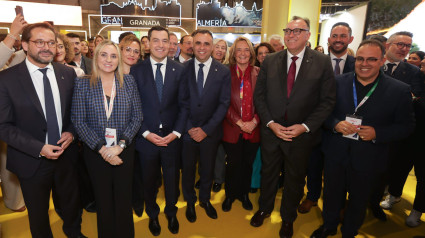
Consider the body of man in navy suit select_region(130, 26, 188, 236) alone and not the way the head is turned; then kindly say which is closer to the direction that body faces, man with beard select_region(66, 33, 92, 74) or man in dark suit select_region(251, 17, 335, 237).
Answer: the man in dark suit

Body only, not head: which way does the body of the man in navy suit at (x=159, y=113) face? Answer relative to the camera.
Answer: toward the camera

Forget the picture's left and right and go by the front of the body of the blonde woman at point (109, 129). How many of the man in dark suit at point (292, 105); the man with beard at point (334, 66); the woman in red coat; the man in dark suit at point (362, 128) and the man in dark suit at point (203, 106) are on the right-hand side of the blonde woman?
0

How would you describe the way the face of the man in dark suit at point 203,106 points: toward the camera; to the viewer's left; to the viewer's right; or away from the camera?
toward the camera

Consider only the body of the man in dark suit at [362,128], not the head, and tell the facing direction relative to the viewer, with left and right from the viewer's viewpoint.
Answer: facing the viewer and to the left of the viewer

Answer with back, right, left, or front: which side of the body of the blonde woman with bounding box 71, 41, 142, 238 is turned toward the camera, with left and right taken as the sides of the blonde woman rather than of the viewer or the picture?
front

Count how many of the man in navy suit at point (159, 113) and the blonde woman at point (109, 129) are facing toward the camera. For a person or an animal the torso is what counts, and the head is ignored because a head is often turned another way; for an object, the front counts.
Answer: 2

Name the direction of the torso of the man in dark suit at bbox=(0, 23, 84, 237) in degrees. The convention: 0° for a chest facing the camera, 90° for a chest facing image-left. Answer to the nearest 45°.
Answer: approximately 315°

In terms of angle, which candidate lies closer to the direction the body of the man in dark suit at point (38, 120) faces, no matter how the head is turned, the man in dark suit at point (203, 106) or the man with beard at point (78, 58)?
the man in dark suit

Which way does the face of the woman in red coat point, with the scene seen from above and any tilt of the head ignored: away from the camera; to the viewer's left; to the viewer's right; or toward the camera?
toward the camera

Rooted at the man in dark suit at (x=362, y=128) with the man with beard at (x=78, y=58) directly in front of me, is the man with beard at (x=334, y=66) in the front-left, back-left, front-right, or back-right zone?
front-right

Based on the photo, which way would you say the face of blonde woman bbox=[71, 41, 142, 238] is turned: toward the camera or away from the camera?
toward the camera

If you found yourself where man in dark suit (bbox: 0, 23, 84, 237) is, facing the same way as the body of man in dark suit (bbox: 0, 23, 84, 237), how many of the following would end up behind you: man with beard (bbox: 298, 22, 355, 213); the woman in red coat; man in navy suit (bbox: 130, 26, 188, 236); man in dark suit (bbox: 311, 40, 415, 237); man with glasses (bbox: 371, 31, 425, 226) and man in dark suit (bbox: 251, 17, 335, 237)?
0

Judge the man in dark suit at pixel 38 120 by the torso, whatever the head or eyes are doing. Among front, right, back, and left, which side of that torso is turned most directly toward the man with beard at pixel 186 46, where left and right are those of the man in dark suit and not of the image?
left

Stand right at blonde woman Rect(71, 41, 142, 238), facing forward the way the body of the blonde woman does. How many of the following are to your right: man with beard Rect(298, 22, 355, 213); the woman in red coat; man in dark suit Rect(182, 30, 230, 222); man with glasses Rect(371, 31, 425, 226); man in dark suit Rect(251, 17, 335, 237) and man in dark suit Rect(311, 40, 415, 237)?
0

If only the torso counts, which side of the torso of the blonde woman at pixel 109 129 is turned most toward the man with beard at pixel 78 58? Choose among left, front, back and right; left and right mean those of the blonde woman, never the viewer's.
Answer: back

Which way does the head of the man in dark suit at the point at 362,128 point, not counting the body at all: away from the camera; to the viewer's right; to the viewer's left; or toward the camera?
toward the camera

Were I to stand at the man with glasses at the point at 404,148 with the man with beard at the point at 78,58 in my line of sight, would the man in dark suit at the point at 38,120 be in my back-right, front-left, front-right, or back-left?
front-left
